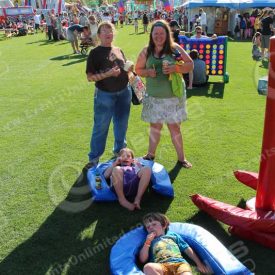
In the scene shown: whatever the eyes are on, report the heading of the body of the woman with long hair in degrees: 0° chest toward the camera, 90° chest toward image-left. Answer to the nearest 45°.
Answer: approximately 0°
